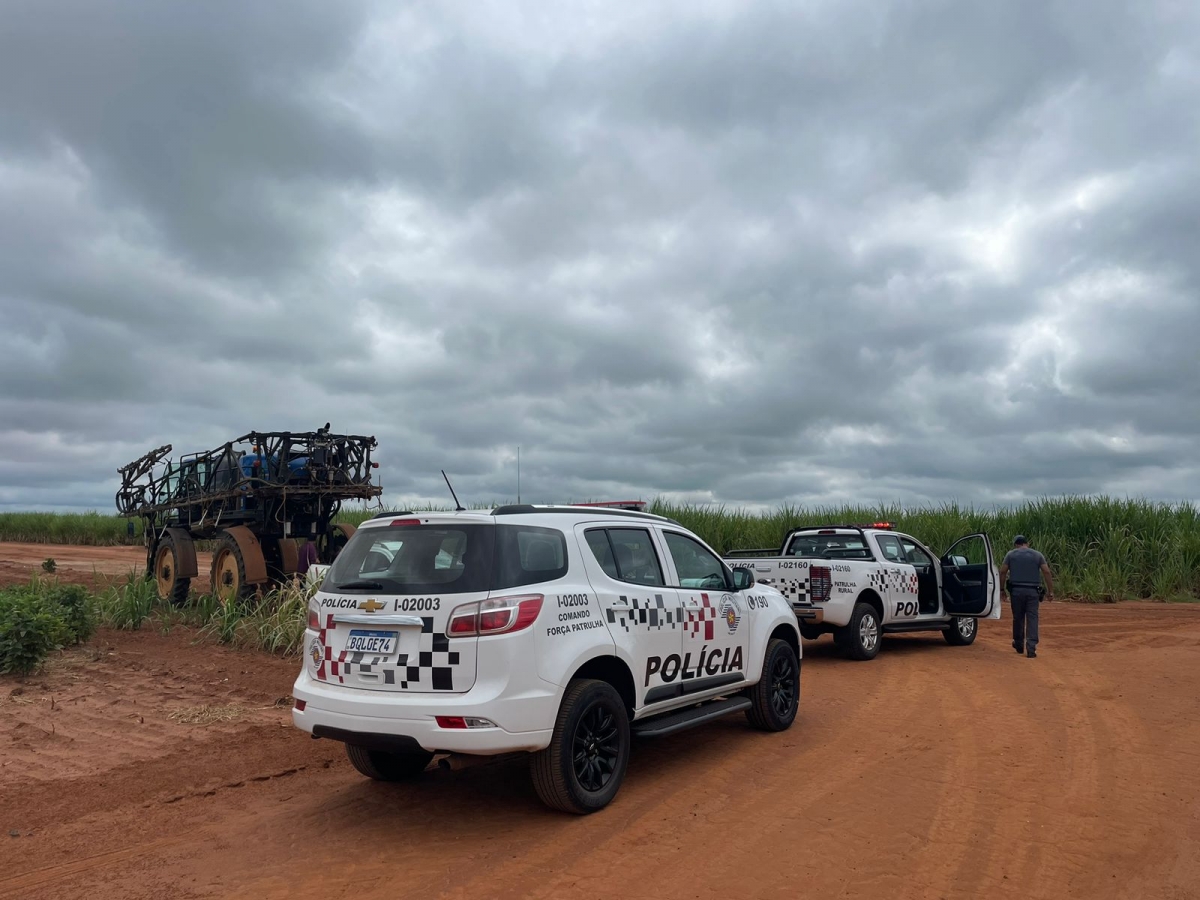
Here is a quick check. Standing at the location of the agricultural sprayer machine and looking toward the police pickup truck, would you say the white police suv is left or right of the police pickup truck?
right

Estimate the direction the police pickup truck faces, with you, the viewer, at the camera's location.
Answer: facing away from the viewer and to the right of the viewer

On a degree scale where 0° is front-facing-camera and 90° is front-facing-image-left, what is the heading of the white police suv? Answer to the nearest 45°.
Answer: approximately 225°

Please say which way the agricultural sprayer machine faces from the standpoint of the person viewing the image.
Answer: facing away from the viewer and to the left of the viewer

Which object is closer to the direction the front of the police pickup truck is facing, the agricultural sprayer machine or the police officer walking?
the police officer walking

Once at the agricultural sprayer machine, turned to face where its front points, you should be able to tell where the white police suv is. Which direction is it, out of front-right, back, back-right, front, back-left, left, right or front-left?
back-left

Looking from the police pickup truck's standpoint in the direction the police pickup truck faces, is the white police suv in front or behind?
behind

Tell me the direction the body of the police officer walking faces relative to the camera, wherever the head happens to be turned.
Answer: away from the camera

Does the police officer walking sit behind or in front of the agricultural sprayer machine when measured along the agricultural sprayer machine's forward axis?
behind

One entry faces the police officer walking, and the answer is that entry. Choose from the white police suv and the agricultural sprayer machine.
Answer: the white police suv

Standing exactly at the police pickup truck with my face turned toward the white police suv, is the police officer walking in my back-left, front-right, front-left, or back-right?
back-left
